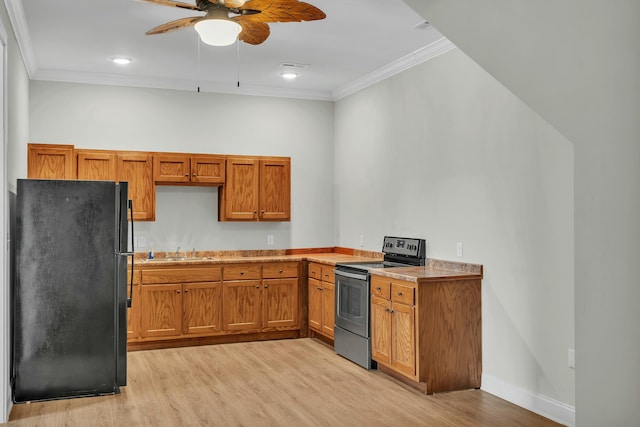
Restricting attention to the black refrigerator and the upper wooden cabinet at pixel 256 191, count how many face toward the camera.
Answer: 1

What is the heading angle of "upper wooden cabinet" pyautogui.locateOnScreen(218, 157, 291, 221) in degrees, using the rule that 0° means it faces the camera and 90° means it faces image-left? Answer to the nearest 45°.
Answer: approximately 0°

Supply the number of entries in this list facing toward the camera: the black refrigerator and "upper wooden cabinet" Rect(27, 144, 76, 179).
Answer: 1

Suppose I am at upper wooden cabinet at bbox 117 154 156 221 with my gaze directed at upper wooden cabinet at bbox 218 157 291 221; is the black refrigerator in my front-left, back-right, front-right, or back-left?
back-right

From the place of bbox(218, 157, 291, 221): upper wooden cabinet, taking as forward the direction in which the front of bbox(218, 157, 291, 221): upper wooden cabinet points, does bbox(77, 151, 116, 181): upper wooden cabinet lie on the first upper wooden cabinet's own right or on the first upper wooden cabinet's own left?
on the first upper wooden cabinet's own right

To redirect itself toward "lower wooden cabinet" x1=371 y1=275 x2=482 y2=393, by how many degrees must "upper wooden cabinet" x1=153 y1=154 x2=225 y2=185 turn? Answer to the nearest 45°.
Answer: approximately 45° to its left

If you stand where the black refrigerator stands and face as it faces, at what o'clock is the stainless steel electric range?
The stainless steel electric range is roughly at 12 o'clock from the black refrigerator.
